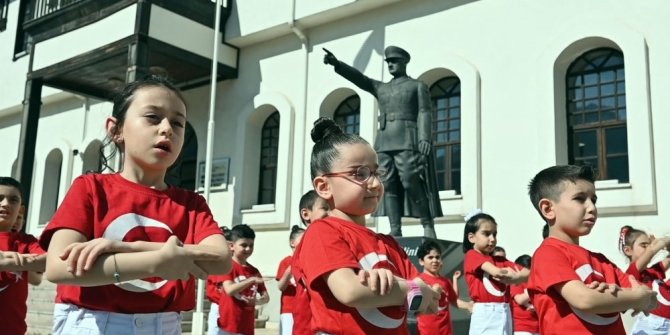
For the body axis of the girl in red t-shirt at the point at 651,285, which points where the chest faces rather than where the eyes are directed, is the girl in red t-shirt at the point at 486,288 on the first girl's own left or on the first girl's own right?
on the first girl's own right

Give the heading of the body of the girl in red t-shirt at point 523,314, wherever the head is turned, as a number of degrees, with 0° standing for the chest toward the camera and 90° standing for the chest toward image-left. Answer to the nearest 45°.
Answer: approximately 315°

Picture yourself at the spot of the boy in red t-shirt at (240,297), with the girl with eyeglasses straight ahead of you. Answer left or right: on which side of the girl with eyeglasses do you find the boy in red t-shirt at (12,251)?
right

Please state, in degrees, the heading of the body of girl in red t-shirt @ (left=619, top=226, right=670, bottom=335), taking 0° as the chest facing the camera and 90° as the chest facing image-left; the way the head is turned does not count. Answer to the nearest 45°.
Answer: approximately 315°

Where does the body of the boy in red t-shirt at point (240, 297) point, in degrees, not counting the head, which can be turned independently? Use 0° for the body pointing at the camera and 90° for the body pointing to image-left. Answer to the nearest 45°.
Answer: approximately 315°

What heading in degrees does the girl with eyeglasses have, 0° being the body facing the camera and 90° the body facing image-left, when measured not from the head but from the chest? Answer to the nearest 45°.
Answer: approximately 315°

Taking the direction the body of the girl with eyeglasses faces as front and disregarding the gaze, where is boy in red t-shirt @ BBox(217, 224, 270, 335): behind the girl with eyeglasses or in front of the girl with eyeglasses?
behind

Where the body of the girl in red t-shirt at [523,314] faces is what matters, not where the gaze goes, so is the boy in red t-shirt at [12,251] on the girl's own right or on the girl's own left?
on the girl's own right
